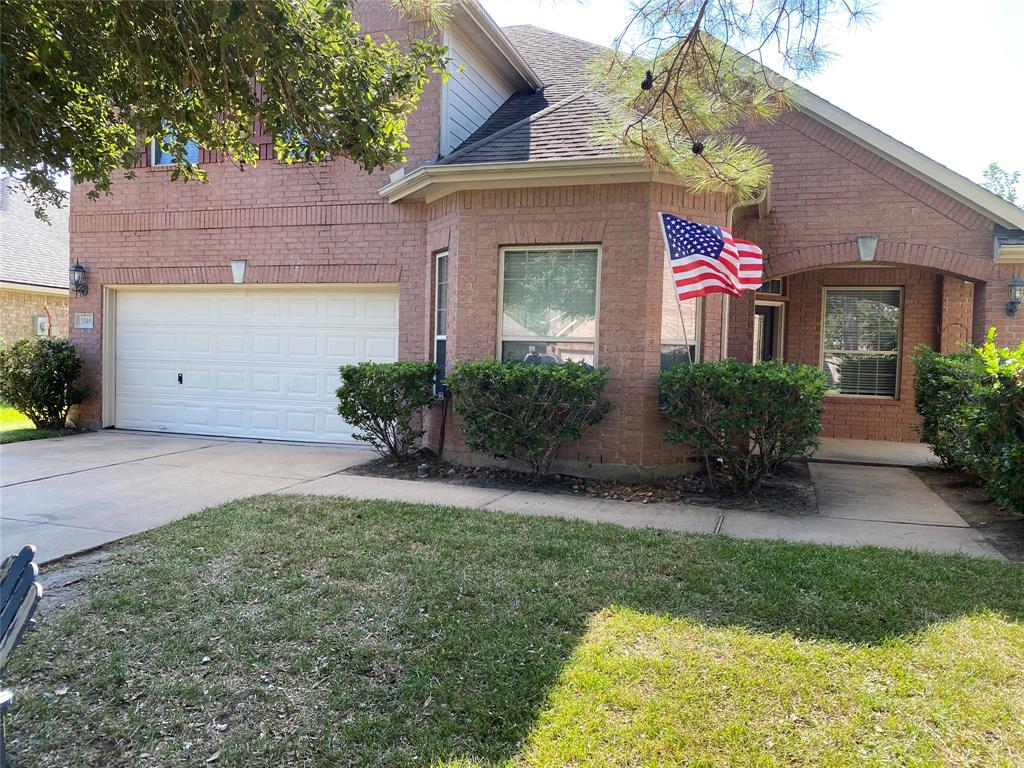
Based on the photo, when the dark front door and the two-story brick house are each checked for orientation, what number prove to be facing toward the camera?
2

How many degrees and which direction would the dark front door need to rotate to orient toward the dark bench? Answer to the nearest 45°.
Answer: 0° — it already faces it

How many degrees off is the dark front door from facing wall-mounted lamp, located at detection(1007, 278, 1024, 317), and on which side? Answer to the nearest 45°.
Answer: approximately 45° to its left

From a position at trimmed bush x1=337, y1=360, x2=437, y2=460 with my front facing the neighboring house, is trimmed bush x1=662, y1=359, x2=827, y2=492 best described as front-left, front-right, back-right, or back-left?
back-right

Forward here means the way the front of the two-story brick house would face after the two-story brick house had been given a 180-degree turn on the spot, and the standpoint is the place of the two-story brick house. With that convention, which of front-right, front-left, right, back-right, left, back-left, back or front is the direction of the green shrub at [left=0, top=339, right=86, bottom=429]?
left

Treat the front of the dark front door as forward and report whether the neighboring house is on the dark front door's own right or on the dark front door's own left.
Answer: on the dark front door's own right

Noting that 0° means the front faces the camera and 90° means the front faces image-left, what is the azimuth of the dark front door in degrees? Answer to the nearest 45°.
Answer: approximately 0°

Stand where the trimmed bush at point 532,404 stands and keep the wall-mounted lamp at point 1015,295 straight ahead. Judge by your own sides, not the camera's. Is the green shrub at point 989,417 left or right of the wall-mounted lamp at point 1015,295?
right

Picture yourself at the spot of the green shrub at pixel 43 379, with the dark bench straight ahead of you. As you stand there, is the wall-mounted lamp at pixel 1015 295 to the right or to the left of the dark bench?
left

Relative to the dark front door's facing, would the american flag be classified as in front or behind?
in front

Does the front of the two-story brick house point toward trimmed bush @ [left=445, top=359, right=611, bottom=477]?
yes

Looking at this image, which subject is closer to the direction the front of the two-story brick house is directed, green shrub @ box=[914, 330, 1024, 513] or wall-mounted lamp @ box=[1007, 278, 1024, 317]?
the green shrub

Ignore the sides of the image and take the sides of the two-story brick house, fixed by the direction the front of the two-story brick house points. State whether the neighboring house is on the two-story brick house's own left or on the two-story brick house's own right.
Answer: on the two-story brick house's own right

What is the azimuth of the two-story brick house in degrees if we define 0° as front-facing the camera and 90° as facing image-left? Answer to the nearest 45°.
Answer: approximately 0°

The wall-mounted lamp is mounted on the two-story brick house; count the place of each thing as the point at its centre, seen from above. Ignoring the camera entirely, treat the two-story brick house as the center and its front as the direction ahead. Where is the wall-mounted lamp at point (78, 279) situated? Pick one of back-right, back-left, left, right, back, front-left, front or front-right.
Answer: right
